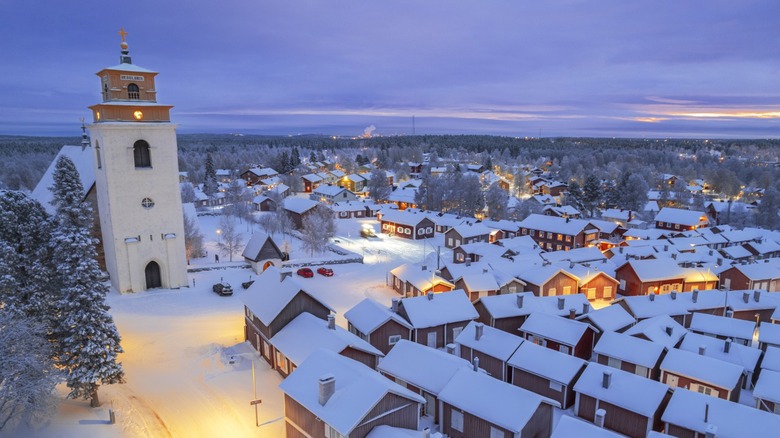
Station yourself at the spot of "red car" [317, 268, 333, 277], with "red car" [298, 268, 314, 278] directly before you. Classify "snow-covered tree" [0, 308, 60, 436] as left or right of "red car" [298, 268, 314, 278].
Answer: left

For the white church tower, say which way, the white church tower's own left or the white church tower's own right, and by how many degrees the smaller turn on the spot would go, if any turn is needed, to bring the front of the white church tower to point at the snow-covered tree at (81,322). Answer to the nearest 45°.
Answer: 0° — it already faces it

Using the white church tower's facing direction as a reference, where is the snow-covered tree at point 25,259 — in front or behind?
in front

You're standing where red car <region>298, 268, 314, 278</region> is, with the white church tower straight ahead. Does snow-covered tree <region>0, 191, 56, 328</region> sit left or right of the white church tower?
left

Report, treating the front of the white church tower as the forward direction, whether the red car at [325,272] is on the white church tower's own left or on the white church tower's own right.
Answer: on the white church tower's own left

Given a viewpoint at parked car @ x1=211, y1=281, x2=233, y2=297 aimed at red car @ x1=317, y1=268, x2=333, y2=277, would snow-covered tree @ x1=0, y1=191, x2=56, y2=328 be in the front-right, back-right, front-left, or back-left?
back-right

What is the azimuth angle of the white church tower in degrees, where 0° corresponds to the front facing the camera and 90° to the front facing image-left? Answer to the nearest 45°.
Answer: approximately 0°

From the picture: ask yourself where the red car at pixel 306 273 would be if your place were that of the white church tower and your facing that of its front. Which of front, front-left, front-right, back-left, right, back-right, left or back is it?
left
